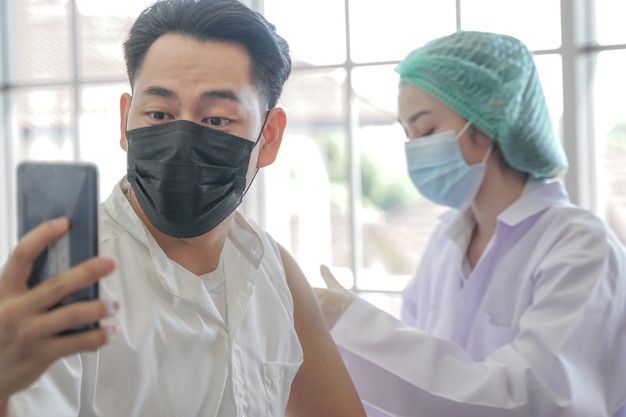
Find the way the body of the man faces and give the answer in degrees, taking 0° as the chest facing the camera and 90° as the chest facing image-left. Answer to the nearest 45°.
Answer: approximately 0°

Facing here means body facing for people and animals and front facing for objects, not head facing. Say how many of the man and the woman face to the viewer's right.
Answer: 0

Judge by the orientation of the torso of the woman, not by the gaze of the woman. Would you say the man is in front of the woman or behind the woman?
in front

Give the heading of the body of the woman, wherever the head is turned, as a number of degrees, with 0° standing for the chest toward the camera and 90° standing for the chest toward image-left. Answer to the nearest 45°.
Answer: approximately 45°

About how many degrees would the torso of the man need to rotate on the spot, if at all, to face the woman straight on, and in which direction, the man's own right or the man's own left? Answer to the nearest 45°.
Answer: approximately 135° to the man's own left
